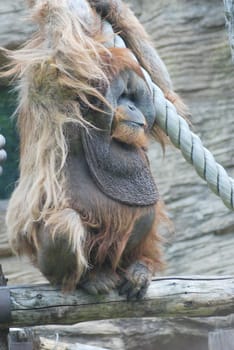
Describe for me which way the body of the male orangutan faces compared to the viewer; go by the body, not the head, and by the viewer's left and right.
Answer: facing the viewer and to the right of the viewer
